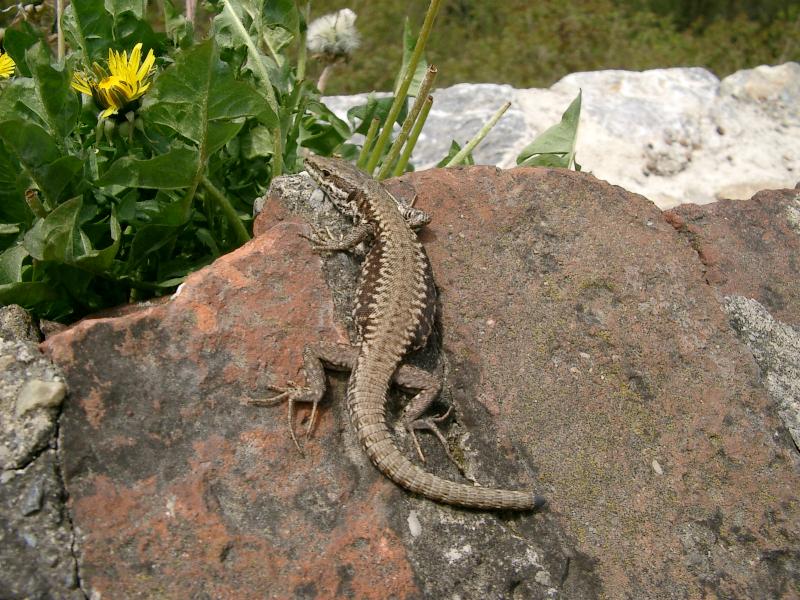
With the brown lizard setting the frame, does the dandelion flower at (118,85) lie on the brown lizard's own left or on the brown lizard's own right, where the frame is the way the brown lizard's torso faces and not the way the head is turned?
on the brown lizard's own left

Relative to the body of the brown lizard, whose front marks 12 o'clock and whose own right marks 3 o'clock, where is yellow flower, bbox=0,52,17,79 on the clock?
The yellow flower is roughly at 10 o'clock from the brown lizard.

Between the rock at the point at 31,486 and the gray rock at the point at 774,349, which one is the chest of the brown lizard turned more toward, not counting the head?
the gray rock

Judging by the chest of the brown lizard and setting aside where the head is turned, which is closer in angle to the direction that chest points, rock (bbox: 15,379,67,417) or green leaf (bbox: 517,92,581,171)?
the green leaf

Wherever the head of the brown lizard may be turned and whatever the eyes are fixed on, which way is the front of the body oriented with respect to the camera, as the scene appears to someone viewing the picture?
away from the camera

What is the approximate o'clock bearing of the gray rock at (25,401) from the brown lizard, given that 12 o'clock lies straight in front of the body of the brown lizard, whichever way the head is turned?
The gray rock is roughly at 8 o'clock from the brown lizard.

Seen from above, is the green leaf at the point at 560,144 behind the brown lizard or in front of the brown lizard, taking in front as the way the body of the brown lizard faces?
in front

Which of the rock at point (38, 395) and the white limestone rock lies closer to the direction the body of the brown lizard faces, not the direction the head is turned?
the white limestone rock

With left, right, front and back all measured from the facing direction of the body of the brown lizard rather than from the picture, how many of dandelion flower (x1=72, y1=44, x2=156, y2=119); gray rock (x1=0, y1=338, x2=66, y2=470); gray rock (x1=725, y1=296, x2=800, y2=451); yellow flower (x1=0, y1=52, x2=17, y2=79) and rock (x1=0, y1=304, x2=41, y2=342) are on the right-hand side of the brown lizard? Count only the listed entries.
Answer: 1

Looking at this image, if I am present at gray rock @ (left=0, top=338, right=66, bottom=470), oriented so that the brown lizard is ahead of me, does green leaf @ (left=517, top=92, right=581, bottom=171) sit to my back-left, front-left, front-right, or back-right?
front-left

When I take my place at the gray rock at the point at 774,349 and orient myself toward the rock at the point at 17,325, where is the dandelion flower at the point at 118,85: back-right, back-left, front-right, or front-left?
front-right

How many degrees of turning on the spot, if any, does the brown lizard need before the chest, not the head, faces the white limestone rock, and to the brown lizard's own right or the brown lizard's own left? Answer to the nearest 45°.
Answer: approximately 45° to the brown lizard's own right

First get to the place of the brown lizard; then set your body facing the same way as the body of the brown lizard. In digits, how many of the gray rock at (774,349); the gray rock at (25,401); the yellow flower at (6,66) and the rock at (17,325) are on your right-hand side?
1

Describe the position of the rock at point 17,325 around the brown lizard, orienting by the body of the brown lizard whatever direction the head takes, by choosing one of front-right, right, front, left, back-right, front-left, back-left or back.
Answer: left

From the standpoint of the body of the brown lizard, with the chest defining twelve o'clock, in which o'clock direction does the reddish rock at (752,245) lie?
The reddish rock is roughly at 2 o'clock from the brown lizard.

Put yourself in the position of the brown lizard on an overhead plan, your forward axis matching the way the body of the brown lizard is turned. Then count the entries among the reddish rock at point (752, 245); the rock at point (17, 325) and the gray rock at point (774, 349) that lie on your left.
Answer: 1
